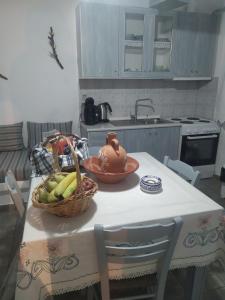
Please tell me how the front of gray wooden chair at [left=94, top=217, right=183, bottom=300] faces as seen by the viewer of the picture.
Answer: facing away from the viewer
